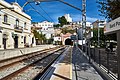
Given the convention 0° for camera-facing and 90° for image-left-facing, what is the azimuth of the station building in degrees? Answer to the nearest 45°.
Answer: approximately 315°

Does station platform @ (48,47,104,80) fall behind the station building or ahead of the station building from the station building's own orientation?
ahead

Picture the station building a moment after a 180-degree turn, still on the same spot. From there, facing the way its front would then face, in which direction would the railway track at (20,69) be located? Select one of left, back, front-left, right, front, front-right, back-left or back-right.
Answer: back-left

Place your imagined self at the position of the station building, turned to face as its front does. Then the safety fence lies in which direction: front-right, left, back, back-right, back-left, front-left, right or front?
front-right
